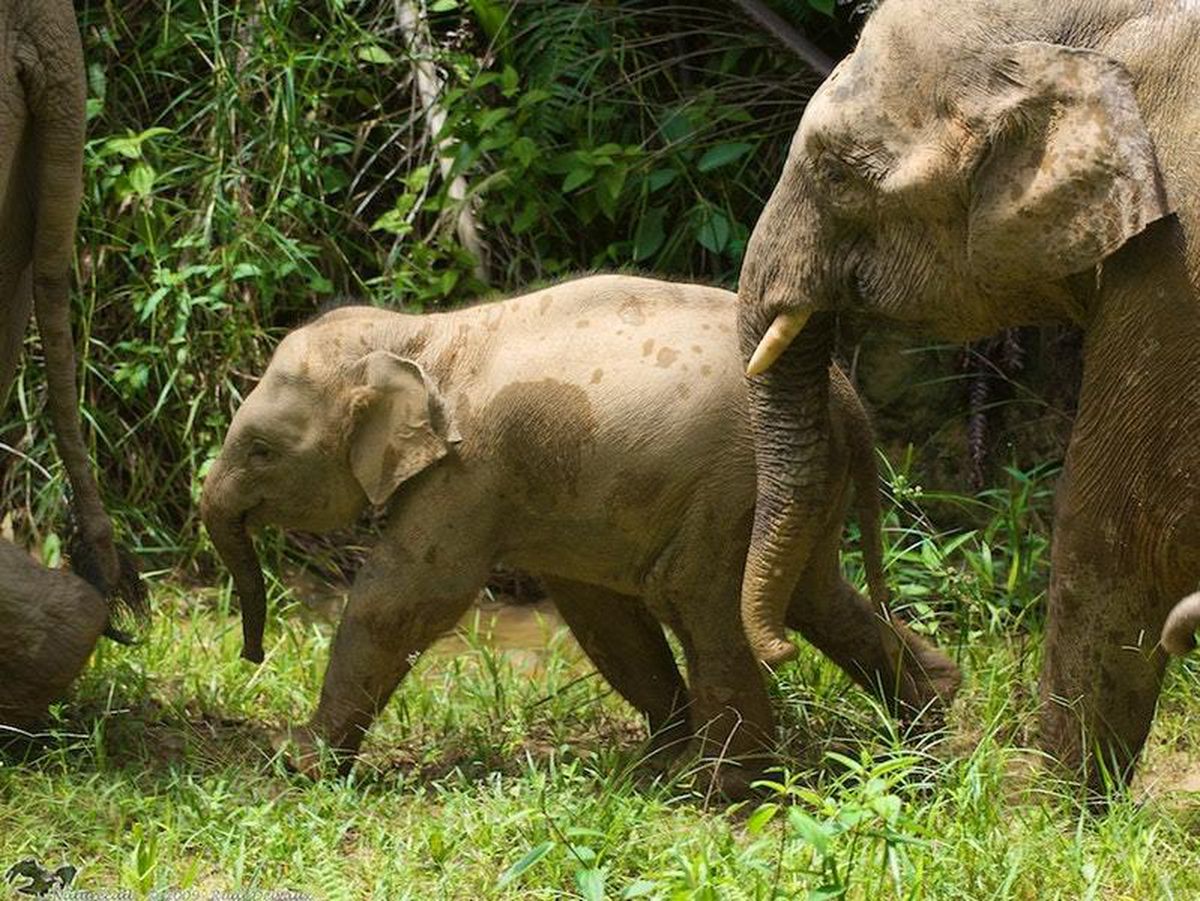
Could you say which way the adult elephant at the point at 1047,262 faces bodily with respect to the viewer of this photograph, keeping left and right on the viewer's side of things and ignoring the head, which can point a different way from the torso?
facing to the left of the viewer

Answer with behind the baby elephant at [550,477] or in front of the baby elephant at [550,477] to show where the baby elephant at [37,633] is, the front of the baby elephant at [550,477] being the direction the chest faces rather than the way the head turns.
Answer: in front

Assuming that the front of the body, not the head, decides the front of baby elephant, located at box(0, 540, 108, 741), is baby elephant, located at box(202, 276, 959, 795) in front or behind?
behind

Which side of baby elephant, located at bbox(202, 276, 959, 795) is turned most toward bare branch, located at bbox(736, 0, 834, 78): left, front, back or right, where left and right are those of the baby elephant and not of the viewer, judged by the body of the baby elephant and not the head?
right

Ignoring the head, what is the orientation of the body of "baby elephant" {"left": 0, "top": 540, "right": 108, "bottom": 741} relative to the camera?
to the viewer's left

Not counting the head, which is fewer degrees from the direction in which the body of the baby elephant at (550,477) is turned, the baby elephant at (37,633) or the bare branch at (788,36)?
the baby elephant

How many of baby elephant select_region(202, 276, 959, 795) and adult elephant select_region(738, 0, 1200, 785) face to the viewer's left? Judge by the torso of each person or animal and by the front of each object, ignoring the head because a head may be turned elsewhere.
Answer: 2

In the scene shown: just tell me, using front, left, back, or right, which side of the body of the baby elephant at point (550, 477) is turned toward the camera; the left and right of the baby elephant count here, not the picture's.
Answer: left

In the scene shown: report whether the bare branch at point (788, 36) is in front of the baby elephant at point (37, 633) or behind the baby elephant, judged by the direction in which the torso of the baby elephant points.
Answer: behind

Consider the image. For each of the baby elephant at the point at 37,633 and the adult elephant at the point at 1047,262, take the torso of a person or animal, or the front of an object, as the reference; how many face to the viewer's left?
2

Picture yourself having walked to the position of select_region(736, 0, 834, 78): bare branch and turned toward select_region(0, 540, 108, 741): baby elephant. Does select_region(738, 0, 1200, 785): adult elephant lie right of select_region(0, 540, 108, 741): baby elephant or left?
left
